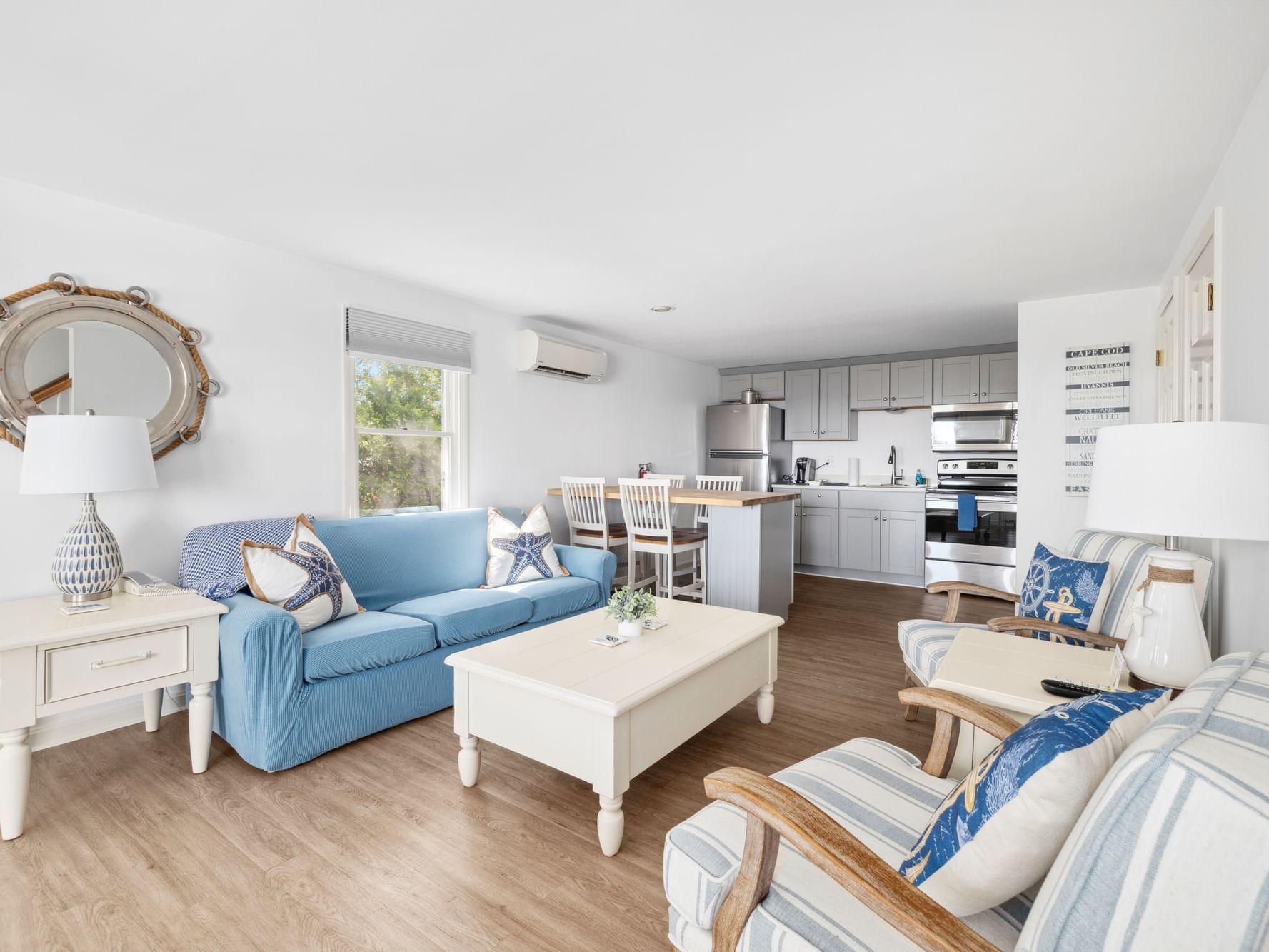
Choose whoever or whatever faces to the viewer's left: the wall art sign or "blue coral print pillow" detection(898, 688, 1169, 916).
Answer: the blue coral print pillow

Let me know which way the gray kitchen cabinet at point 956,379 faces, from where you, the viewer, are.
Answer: facing the viewer

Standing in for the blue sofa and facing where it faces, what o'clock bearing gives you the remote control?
The remote control is roughly at 12 o'clock from the blue sofa.

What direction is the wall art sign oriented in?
toward the camera

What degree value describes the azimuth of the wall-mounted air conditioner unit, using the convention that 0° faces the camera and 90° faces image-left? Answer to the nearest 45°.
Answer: approximately 315°

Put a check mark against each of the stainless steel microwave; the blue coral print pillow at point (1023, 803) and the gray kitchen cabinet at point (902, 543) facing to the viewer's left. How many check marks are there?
1

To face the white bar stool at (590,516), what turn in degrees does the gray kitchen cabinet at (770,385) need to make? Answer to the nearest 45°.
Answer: approximately 45° to its right

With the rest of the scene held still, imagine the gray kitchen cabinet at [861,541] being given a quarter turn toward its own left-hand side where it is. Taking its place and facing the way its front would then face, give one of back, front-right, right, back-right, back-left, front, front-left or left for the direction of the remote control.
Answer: right

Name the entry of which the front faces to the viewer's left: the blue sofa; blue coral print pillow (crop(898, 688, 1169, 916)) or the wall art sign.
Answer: the blue coral print pillow
